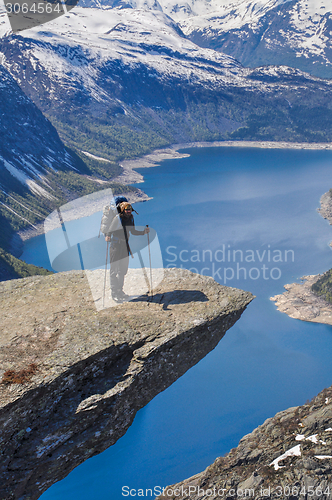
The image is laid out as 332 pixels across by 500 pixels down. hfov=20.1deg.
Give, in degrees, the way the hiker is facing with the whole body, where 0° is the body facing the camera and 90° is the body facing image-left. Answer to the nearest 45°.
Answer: approximately 315°
